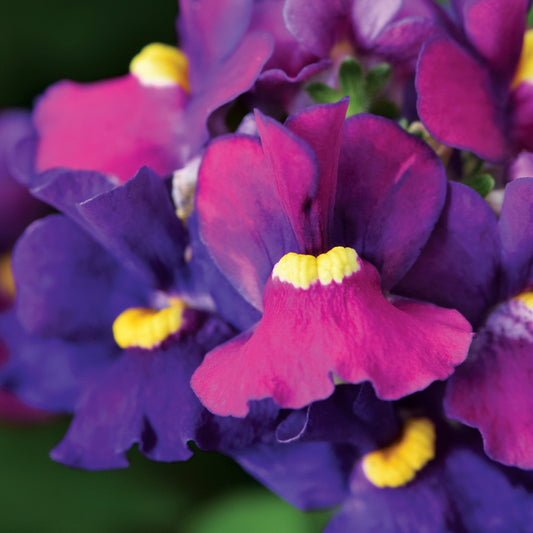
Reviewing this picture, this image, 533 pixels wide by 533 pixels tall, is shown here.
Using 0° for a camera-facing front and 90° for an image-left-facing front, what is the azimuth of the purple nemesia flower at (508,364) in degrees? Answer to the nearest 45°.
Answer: approximately 0°
